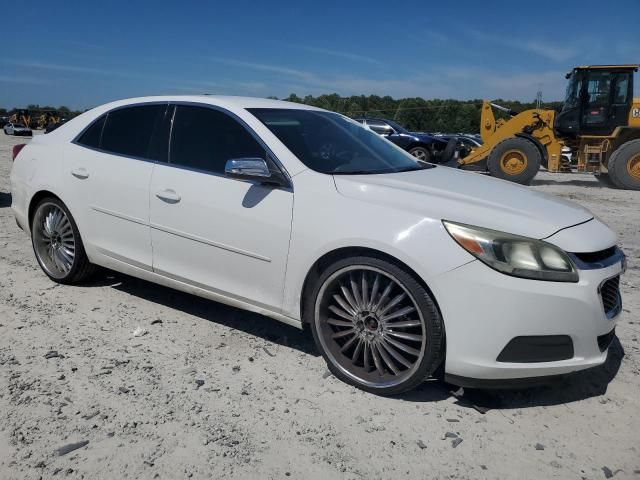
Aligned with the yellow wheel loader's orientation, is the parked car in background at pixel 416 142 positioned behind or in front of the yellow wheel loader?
in front

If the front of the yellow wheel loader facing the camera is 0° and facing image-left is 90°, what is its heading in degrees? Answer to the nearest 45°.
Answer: approximately 90°

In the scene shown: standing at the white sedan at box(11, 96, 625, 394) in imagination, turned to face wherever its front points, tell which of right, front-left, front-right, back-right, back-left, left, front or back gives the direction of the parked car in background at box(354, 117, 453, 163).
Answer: back-left

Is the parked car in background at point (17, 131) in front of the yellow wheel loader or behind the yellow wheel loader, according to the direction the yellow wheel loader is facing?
in front

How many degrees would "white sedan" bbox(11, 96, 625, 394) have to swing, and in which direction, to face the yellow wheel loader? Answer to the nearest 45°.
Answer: approximately 90° to its left

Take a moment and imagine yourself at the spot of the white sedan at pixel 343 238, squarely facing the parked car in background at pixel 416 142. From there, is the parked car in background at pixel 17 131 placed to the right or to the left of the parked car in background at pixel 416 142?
left

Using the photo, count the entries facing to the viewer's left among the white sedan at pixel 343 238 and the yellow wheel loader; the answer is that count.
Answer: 1

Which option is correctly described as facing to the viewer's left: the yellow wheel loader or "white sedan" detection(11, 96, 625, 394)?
the yellow wheel loader

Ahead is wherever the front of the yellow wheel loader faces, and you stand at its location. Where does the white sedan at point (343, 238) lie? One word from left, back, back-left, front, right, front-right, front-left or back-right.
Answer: left

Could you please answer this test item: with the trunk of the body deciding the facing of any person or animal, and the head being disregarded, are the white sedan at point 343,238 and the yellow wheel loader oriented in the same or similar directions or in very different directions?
very different directions
